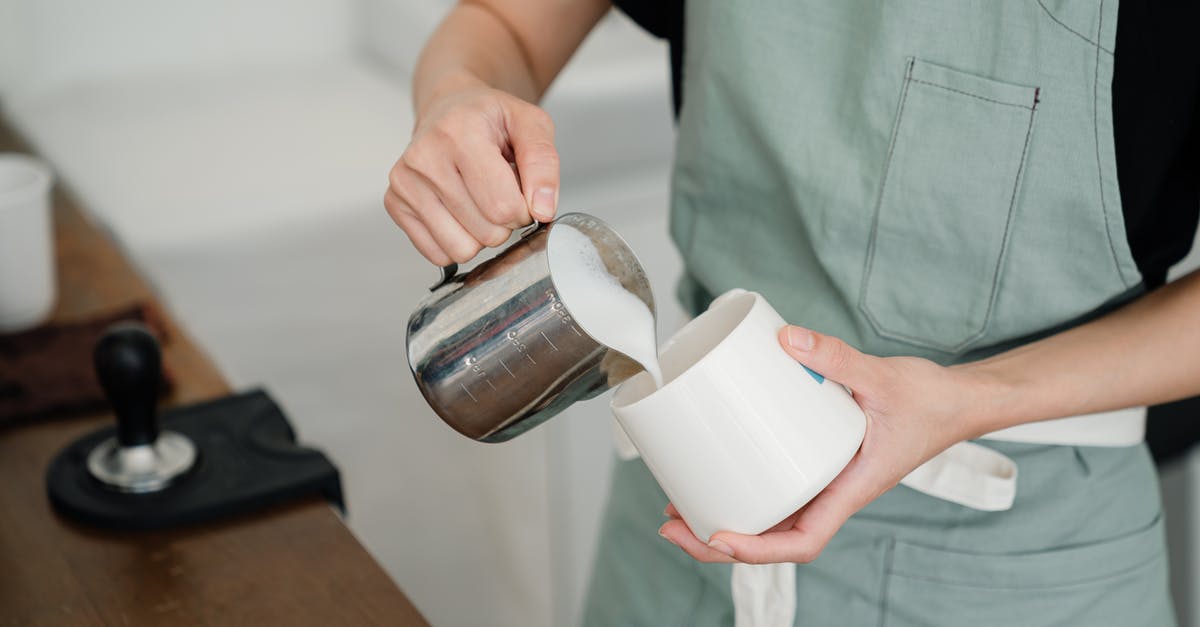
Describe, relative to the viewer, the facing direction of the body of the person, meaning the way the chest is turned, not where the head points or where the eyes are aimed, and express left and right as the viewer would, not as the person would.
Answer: facing the viewer and to the left of the viewer

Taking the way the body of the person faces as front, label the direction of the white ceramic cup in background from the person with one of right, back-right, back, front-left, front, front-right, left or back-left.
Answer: front-right
